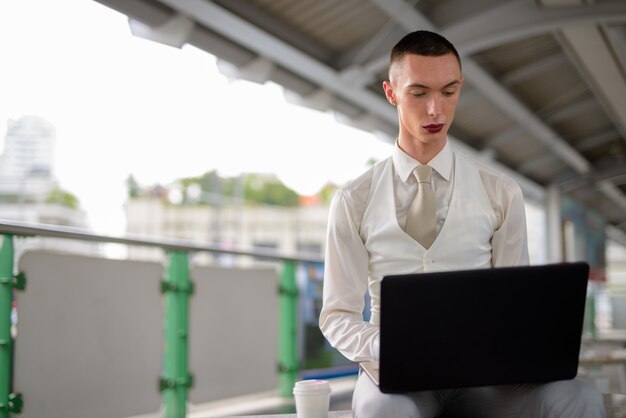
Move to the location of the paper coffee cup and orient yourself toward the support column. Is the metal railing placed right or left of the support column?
left

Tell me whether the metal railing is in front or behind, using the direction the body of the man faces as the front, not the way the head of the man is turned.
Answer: behind

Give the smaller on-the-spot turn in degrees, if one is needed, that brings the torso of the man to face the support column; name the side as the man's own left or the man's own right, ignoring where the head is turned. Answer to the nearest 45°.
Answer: approximately 180°

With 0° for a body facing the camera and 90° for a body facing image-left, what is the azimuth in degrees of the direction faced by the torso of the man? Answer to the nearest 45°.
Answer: approximately 0°
